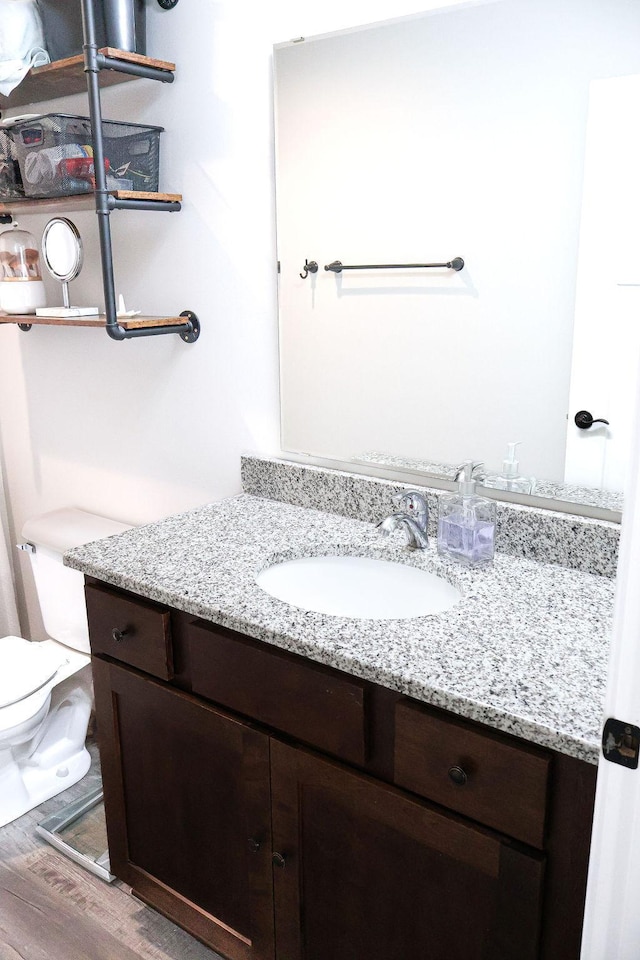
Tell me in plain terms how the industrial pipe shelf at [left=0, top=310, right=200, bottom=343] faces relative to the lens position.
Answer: facing the viewer and to the left of the viewer

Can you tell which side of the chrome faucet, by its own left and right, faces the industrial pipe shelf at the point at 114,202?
right

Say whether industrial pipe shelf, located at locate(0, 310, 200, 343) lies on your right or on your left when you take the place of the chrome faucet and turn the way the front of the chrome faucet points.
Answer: on your right

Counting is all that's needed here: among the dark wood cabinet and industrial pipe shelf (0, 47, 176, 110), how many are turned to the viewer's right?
0

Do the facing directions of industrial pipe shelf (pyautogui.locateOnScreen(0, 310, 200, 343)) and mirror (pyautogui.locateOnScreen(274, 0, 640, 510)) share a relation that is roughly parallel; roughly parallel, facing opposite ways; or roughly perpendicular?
roughly parallel

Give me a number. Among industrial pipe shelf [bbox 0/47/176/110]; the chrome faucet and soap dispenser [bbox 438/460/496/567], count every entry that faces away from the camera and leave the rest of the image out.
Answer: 0

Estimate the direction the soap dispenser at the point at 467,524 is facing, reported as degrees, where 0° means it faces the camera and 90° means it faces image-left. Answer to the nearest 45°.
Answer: approximately 45°

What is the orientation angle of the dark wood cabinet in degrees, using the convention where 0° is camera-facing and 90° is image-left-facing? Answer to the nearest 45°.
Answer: approximately 45°

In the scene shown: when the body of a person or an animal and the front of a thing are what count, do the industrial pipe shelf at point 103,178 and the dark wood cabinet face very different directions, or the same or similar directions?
same or similar directions

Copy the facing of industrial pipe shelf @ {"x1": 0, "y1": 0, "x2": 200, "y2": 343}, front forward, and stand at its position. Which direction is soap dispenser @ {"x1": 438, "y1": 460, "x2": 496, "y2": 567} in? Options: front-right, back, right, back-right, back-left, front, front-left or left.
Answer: left

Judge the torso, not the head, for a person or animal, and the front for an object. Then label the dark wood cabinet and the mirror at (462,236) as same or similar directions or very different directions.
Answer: same or similar directions

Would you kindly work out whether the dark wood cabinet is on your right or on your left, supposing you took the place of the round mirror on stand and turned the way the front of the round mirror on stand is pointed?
on your left
